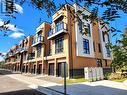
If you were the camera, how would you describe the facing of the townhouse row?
facing the viewer and to the left of the viewer

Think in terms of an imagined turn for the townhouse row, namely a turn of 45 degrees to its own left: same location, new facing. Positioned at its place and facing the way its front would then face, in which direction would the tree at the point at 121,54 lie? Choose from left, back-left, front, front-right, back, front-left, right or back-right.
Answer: front
